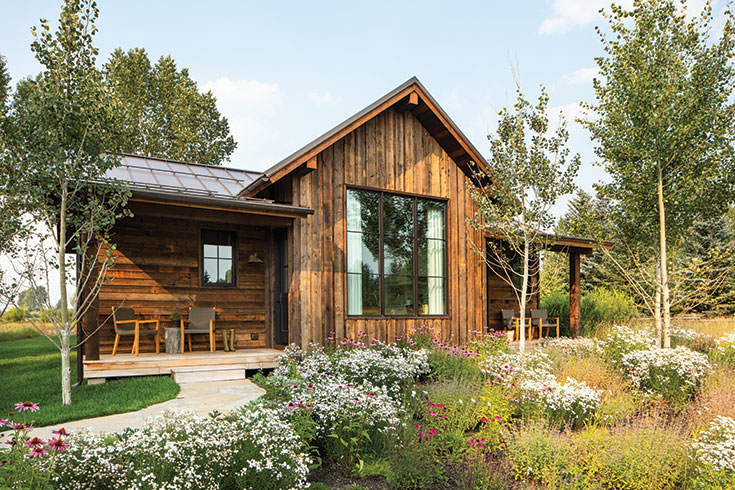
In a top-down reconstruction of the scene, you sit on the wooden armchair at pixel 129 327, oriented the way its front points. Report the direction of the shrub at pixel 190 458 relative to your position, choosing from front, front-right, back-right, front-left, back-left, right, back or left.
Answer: front-right

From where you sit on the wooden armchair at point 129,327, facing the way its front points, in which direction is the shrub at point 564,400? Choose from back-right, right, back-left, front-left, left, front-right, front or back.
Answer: front

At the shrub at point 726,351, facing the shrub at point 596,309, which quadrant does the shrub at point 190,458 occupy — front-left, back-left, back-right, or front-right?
back-left

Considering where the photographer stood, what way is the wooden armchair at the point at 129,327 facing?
facing the viewer and to the right of the viewer

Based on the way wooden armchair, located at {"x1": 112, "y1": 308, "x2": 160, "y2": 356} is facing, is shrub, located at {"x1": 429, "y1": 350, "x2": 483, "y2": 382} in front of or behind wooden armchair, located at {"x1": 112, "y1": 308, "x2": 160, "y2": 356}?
in front
